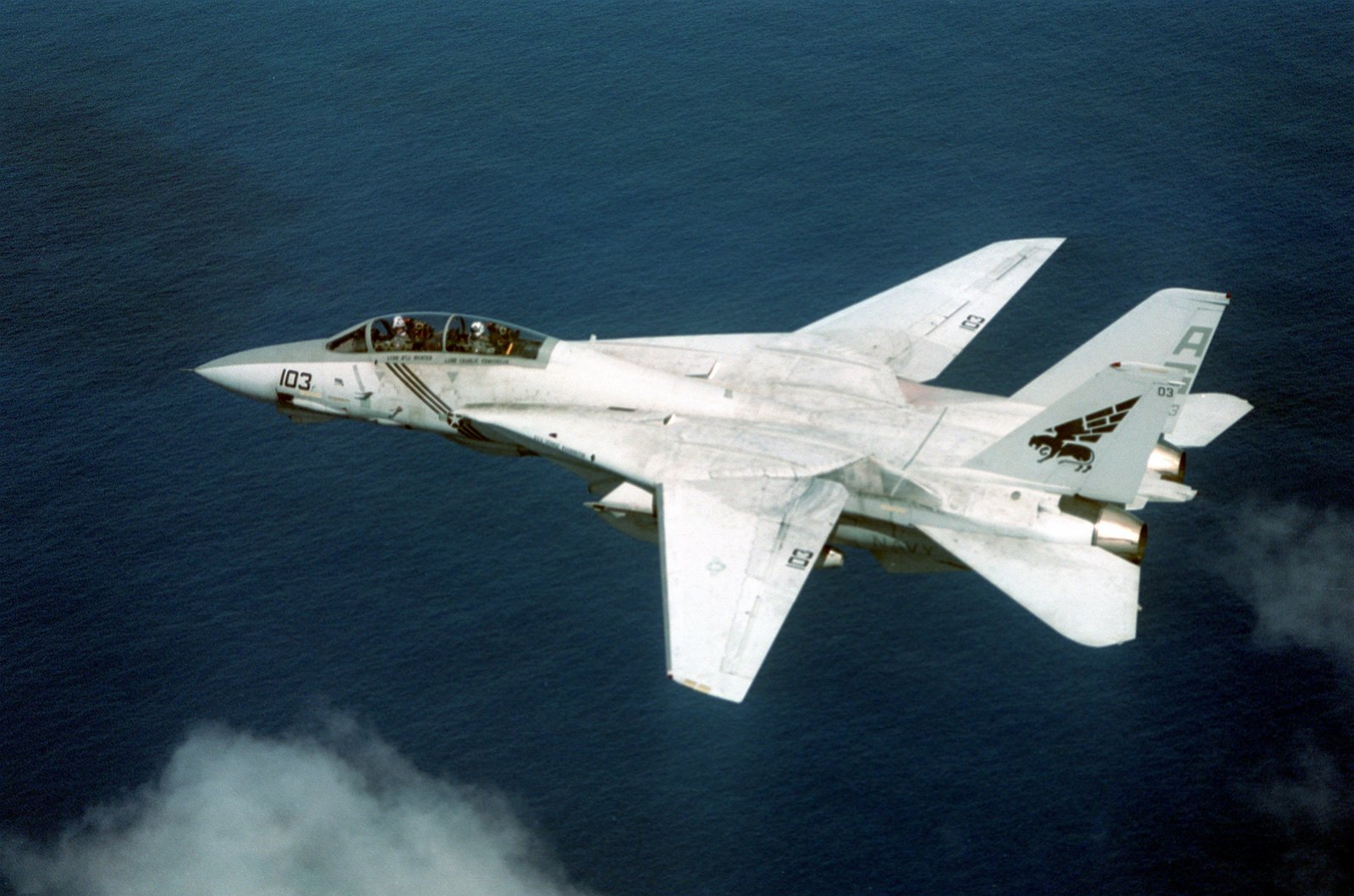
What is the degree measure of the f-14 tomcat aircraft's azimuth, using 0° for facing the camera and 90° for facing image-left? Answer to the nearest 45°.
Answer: approximately 90°
